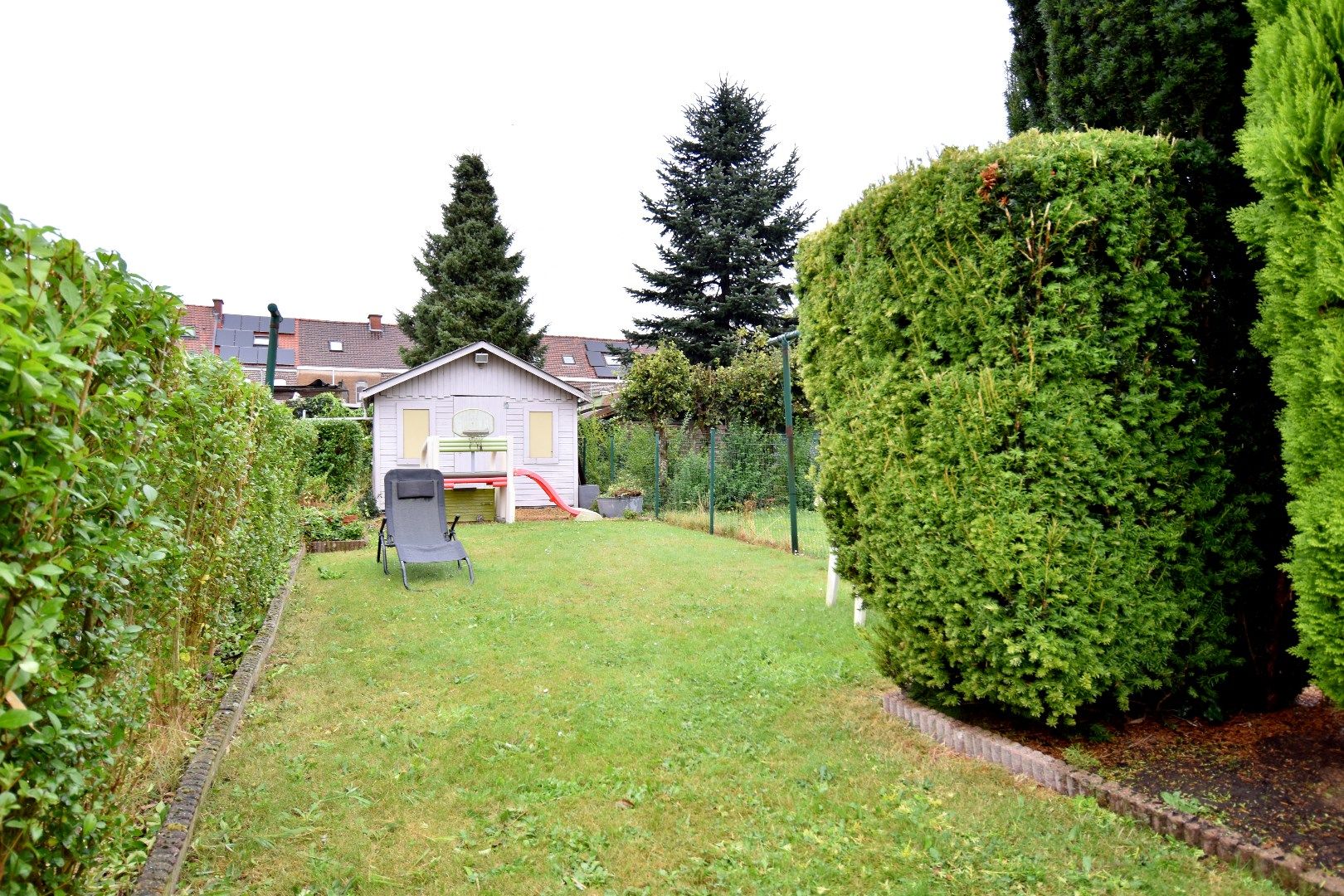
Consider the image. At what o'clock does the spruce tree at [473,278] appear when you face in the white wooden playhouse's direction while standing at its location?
The spruce tree is roughly at 6 o'clock from the white wooden playhouse.

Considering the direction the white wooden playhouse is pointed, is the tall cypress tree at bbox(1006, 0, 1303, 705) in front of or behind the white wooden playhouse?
in front

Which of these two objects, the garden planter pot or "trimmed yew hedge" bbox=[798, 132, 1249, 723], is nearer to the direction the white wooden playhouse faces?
the trimmed yew hedge

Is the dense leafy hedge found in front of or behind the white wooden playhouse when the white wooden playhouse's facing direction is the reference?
in front

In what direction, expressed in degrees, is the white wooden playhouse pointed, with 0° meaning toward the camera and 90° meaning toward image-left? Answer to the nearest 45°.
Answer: approximately 0°

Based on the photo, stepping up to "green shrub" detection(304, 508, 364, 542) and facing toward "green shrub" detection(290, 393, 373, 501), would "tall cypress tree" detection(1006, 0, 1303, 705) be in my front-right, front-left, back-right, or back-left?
back-right

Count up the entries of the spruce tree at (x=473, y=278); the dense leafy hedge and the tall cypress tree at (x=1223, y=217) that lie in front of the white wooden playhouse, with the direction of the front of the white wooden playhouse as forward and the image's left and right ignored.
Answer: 2

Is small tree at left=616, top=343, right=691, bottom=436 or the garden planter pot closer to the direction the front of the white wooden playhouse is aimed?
the garden planter pot

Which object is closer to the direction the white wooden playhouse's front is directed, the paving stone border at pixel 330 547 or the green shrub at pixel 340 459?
the paving stone border

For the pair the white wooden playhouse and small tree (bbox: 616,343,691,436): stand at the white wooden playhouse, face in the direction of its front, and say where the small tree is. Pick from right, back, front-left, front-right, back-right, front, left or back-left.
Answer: left

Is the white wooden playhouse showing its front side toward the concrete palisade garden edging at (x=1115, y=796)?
yes

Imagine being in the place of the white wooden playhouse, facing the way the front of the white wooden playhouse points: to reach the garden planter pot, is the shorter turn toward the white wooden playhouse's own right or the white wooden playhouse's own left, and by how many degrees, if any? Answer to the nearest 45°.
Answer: approximately 45° to the white wooden playhouse's own left
